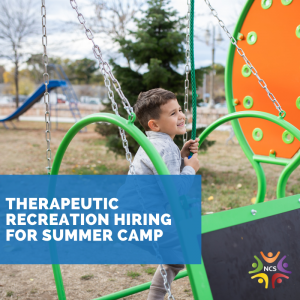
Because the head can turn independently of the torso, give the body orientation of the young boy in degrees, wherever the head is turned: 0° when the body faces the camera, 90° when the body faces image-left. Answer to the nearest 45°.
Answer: approximately 270°
